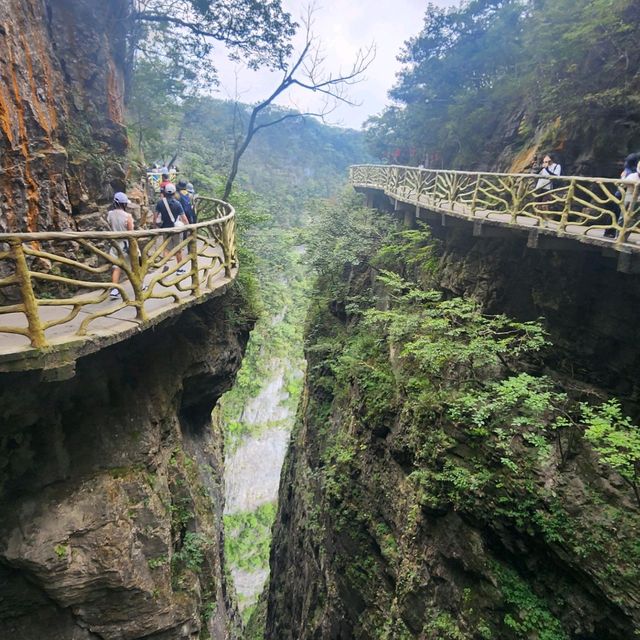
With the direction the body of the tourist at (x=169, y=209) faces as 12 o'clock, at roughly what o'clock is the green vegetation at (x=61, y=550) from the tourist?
The green vegetation is roughly at 7 o'clock from the tourist.

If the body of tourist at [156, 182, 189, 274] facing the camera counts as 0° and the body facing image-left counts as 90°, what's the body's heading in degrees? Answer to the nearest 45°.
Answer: approximately 180°

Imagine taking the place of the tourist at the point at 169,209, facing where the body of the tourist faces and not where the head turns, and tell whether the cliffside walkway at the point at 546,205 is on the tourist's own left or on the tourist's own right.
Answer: on the tourist's own right
